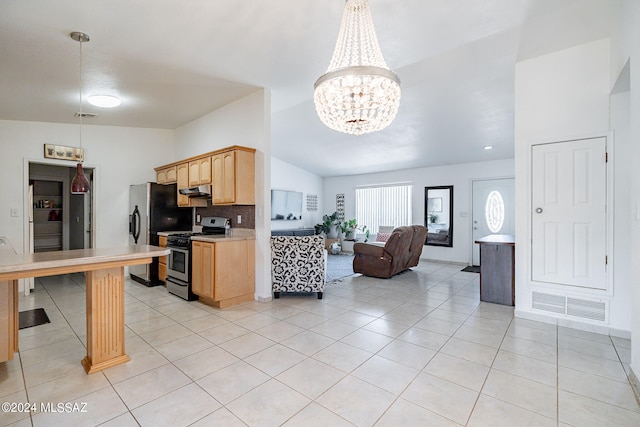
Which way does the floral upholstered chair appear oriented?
away from the camera

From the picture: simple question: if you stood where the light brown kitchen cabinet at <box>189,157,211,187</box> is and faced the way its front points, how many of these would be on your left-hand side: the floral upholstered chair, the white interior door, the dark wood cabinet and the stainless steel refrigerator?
3

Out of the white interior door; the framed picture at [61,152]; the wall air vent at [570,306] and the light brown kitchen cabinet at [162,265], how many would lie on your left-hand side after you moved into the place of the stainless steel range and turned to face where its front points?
2

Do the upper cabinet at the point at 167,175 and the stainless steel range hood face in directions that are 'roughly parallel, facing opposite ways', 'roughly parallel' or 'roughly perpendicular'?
roughly parallel

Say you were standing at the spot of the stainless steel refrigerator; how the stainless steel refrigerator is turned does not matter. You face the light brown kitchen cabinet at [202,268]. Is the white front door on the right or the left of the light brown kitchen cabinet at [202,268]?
left

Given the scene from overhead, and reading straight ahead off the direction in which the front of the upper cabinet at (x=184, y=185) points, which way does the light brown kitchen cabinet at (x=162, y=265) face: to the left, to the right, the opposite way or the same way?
the same way

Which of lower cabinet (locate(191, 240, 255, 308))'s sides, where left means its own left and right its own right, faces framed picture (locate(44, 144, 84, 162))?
right

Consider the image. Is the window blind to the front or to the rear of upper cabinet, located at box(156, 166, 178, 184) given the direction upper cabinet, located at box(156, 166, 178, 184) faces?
to the rear

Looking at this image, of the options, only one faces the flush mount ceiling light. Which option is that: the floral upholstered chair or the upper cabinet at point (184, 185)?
the upper cabinet

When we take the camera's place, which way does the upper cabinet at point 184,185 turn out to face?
facing the viewer and to the left of the viewer

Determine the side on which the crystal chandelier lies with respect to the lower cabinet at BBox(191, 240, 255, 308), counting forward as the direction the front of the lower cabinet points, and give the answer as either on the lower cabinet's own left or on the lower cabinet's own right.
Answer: on the lower cabinet's own left

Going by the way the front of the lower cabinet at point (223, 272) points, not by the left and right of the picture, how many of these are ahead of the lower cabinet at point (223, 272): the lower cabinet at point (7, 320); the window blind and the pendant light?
2

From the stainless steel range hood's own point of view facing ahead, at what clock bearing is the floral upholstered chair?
The floral upholstered chair is roughly at 9 o'clock from the stainless steel range hood.

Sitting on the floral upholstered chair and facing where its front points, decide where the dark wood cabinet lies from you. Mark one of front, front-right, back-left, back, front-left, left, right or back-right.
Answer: right

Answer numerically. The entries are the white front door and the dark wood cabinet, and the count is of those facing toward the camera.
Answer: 2

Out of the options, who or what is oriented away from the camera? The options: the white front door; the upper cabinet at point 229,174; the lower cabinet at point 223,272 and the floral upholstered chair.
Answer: the floral upholstered chair

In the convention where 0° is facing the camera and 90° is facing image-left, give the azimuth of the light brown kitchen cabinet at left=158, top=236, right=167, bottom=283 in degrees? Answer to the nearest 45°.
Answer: approximately 45°

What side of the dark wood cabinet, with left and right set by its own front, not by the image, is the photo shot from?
front

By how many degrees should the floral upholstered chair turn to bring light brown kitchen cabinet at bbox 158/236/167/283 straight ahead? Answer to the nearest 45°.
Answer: approximately 90° to its left

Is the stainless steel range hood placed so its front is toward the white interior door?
no

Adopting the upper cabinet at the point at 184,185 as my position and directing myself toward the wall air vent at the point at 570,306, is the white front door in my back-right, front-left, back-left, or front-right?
front-left
